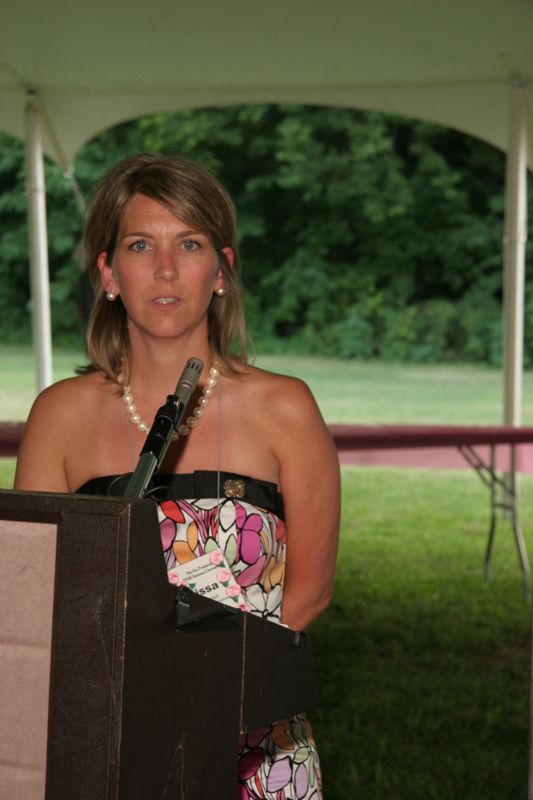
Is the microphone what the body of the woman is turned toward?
yes

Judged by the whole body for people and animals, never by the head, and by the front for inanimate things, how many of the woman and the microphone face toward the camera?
1

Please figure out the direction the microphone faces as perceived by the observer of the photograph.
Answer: facing away from the viewer and to the right of the viewer

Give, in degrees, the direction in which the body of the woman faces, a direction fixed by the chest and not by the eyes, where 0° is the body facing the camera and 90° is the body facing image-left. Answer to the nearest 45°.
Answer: approximately 0°

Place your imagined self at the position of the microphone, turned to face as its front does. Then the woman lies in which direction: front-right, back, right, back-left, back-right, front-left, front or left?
front-left
